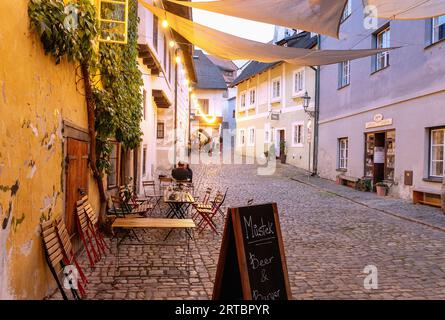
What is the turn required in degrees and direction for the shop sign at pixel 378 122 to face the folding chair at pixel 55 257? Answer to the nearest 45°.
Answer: approximately 45° to its left

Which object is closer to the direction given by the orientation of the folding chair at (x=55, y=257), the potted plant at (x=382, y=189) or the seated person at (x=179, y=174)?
the potted plant

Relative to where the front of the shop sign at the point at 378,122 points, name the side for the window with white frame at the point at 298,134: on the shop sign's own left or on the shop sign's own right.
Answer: on the shop sign's own right

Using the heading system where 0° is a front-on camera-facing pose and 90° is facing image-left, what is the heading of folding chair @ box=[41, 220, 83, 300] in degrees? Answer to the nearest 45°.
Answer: approximately 315°

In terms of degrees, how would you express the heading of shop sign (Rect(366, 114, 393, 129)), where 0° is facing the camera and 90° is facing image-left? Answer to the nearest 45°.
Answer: approximately 45°

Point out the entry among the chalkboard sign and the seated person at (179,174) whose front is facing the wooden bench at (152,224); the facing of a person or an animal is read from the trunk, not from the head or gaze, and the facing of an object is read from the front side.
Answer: the seated person

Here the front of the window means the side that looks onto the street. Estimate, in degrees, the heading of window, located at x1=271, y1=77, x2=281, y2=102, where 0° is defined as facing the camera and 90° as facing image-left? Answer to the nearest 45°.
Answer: approximately 45°

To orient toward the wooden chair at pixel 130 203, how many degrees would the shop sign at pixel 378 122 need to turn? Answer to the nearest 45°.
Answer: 0° — it already faces it
